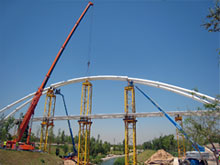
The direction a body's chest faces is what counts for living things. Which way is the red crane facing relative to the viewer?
to the viewer's right

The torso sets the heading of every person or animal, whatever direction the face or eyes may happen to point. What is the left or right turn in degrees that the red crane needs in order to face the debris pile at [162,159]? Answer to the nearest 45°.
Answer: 0° — it already faces it

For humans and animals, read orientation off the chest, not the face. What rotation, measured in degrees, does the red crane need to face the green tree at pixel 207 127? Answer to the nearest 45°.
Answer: approximately 45° to its right
